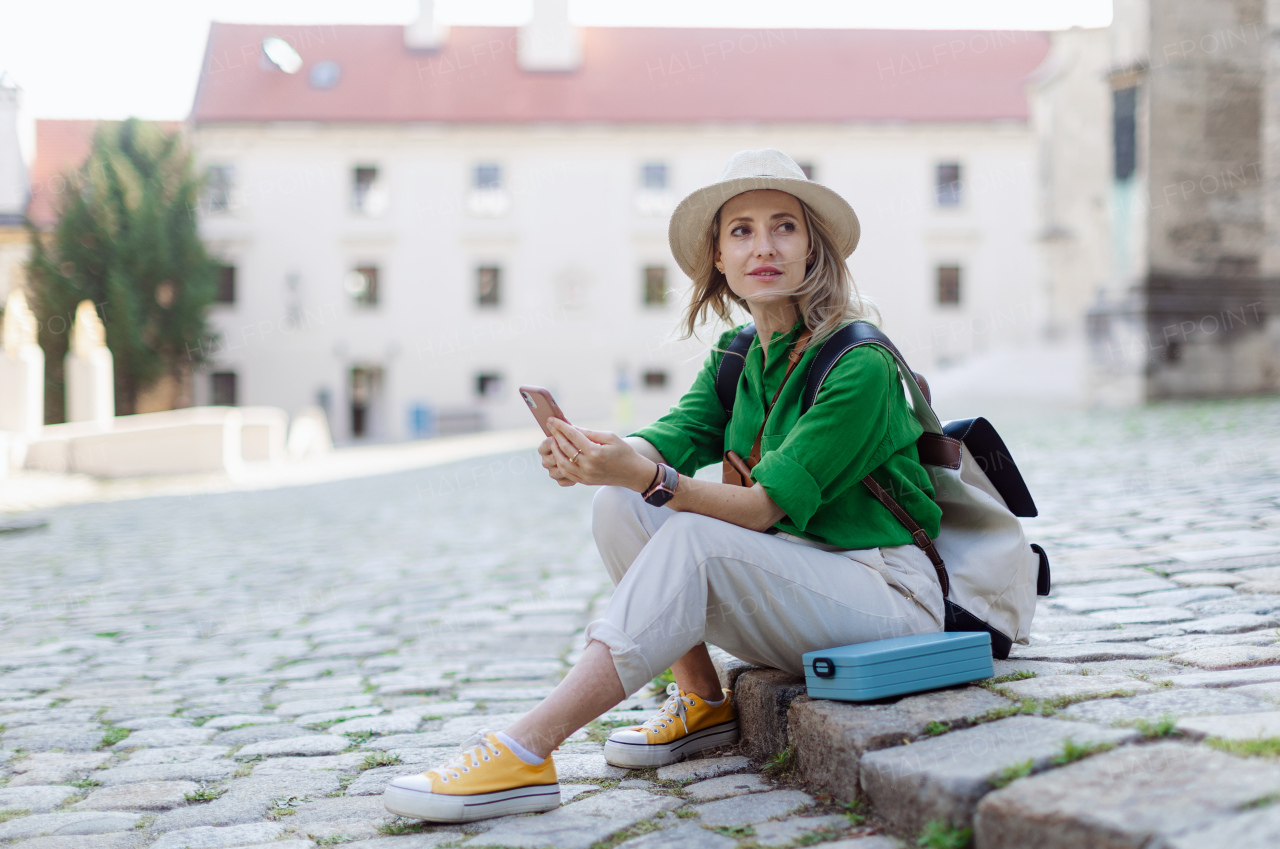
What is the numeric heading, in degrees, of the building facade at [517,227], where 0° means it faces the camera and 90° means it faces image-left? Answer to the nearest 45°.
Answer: approximately 0°

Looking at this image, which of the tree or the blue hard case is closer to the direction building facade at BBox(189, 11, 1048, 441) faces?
the blue hard case

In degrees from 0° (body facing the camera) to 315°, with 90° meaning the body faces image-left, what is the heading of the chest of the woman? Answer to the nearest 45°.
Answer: approximately 45°

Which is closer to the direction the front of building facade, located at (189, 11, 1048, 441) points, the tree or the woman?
the woman

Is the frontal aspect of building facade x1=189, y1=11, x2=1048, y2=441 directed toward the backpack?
yes

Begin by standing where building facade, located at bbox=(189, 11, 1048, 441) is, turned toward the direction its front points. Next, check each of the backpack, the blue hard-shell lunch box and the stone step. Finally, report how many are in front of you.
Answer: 3

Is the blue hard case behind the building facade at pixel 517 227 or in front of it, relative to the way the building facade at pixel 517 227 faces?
in front
